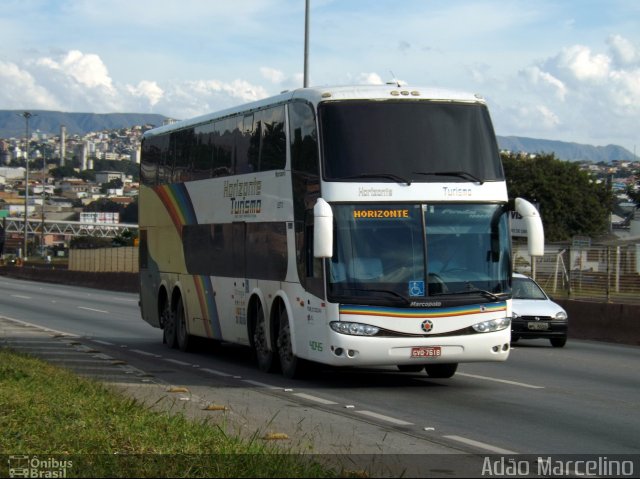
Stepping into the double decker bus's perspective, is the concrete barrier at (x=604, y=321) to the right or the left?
on its left

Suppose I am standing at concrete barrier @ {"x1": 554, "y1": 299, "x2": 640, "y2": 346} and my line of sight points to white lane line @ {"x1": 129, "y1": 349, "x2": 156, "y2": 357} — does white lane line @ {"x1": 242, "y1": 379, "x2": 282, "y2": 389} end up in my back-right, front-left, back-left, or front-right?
front-left

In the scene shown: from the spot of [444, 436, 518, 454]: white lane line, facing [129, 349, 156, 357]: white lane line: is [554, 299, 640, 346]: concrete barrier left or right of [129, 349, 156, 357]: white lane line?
right

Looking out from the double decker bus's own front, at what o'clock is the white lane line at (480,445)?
The white lane line is roughly at 1 o'clock from the double decker bus.

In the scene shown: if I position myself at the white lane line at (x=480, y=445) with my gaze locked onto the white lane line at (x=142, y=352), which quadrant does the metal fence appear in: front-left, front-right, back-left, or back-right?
front-right

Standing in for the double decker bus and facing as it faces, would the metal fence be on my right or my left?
on my left

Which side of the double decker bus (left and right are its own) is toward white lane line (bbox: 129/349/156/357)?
back

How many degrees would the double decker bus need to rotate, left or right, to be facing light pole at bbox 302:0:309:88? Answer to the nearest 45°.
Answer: approximately 135° to its left

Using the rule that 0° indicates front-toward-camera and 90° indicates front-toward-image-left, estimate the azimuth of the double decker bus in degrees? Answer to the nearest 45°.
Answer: approximately 315°
